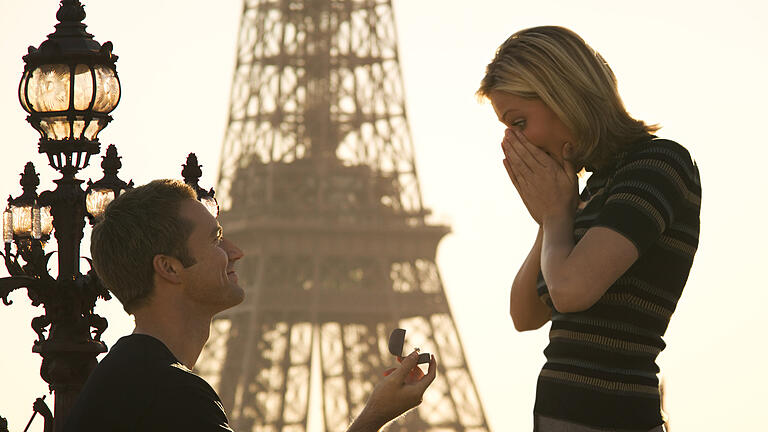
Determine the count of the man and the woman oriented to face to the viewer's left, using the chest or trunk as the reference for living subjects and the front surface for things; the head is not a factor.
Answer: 1

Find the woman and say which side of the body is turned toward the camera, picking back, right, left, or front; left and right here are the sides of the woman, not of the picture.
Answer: left

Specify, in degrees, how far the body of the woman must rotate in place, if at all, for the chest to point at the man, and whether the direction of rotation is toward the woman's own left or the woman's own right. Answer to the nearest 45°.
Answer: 0° — they already face them

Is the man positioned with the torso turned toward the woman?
yes

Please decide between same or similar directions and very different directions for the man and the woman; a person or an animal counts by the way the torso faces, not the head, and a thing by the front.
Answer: very different directions

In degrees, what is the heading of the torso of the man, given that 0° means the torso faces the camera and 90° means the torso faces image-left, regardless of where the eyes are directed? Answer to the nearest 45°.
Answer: approximately 270°

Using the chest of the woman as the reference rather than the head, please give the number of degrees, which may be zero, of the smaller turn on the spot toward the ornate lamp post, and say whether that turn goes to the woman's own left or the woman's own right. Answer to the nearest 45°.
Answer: approximately 45° to the woman's own right

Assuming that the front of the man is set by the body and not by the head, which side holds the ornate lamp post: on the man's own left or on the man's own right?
on the man's own left

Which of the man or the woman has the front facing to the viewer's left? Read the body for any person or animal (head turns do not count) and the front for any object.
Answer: the woman

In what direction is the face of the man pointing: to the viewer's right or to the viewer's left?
to the viewer's right
